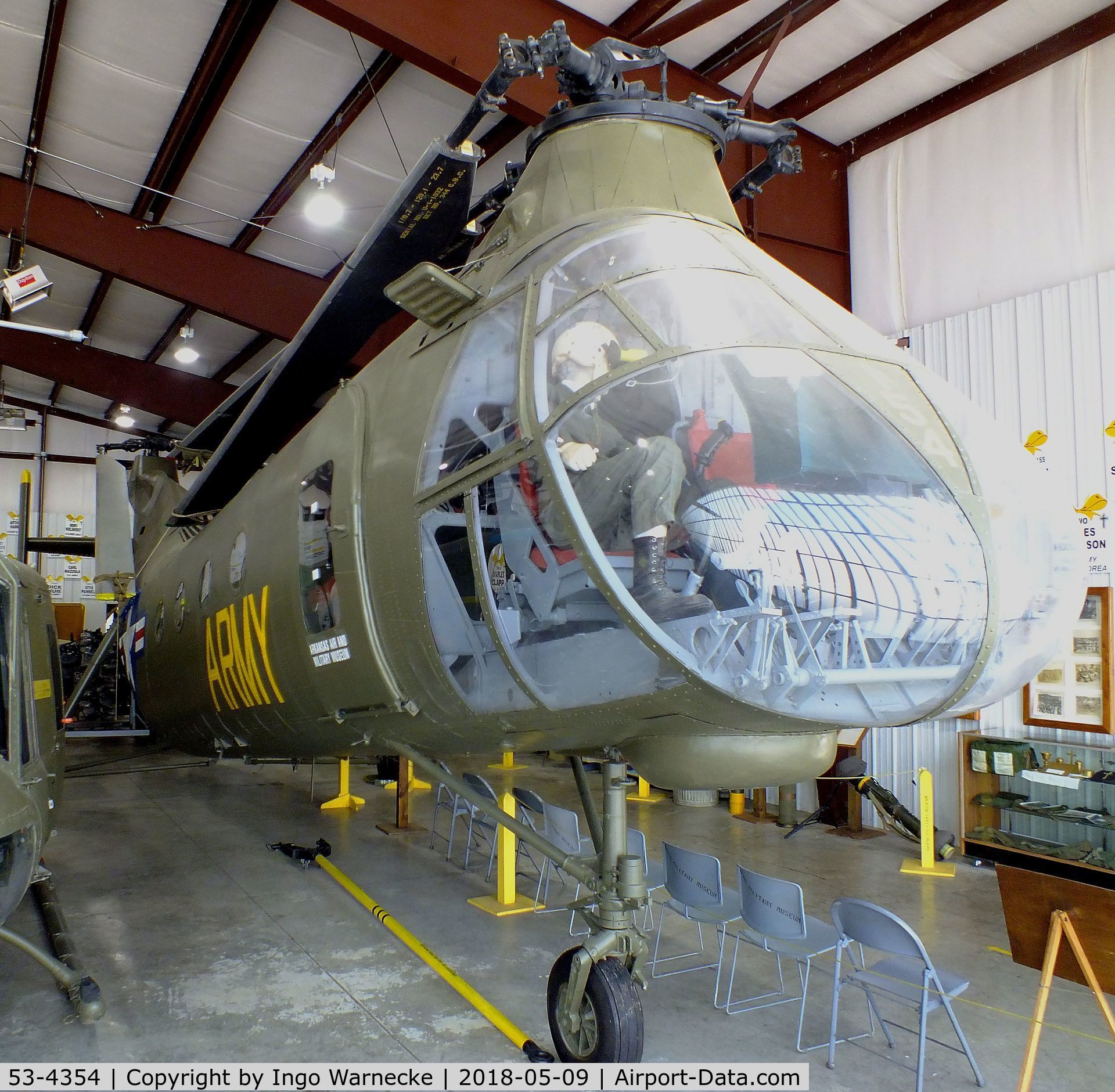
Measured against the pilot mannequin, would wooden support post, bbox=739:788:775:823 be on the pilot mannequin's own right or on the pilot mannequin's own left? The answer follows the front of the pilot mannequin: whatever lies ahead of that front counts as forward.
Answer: on the pilot mannequin's own left

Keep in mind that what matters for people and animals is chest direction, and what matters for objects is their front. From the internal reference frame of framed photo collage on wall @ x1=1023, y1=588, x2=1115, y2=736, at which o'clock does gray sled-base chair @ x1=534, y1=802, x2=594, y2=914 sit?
The gray sled-base chair is roughly at 12 o'clock from the framed photo collage on wall.

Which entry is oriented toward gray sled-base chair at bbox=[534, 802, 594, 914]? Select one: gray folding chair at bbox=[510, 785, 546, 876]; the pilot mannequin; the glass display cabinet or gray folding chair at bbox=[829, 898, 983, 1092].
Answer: the glass display cabinet

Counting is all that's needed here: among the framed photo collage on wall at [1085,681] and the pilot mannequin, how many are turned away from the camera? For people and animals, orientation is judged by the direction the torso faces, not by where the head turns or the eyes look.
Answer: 0

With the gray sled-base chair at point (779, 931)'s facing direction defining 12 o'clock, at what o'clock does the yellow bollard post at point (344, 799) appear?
The yellow bollard post is roughly at 9 o'clock from the gray sled-base chair.

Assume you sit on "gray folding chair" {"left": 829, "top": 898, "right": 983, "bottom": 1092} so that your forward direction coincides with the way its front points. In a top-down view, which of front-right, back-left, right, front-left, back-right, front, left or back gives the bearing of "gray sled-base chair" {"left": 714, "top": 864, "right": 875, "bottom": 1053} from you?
left

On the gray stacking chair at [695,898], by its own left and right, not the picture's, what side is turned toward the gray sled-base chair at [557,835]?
left

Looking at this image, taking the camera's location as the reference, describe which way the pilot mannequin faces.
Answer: facing the viewer and to the right of the viewer

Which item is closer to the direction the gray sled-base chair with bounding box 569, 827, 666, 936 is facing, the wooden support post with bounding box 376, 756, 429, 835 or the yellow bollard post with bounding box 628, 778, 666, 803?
the yellow bollard post

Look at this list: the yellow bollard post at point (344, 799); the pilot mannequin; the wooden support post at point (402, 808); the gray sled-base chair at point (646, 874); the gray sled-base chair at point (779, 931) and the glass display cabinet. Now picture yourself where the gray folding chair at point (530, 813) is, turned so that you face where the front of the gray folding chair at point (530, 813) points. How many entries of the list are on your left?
2
